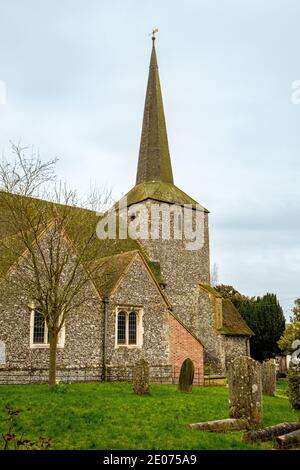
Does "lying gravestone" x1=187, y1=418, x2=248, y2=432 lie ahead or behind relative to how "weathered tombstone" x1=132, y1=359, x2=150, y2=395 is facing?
ahead

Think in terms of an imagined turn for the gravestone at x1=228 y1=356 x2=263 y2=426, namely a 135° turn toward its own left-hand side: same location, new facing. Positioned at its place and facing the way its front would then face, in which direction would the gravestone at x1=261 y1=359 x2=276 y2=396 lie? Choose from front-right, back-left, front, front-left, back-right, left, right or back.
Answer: front-left

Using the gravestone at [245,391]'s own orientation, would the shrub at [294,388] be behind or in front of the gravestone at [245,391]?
behind

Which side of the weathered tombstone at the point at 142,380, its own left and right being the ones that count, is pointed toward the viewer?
front

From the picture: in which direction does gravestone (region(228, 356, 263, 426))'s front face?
toward the camera

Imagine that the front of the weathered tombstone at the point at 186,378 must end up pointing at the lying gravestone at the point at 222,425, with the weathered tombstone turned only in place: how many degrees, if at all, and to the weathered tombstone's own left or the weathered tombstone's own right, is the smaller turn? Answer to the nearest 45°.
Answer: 0° — it already faces it

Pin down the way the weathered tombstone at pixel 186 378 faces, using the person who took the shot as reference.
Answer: facing the viewer

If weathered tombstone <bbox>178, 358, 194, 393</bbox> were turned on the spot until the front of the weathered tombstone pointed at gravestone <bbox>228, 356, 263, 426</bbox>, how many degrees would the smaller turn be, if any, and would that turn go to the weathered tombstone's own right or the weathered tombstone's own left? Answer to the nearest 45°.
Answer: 0° — it already faces it

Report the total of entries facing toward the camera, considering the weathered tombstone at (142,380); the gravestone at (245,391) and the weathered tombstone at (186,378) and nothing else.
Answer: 3
